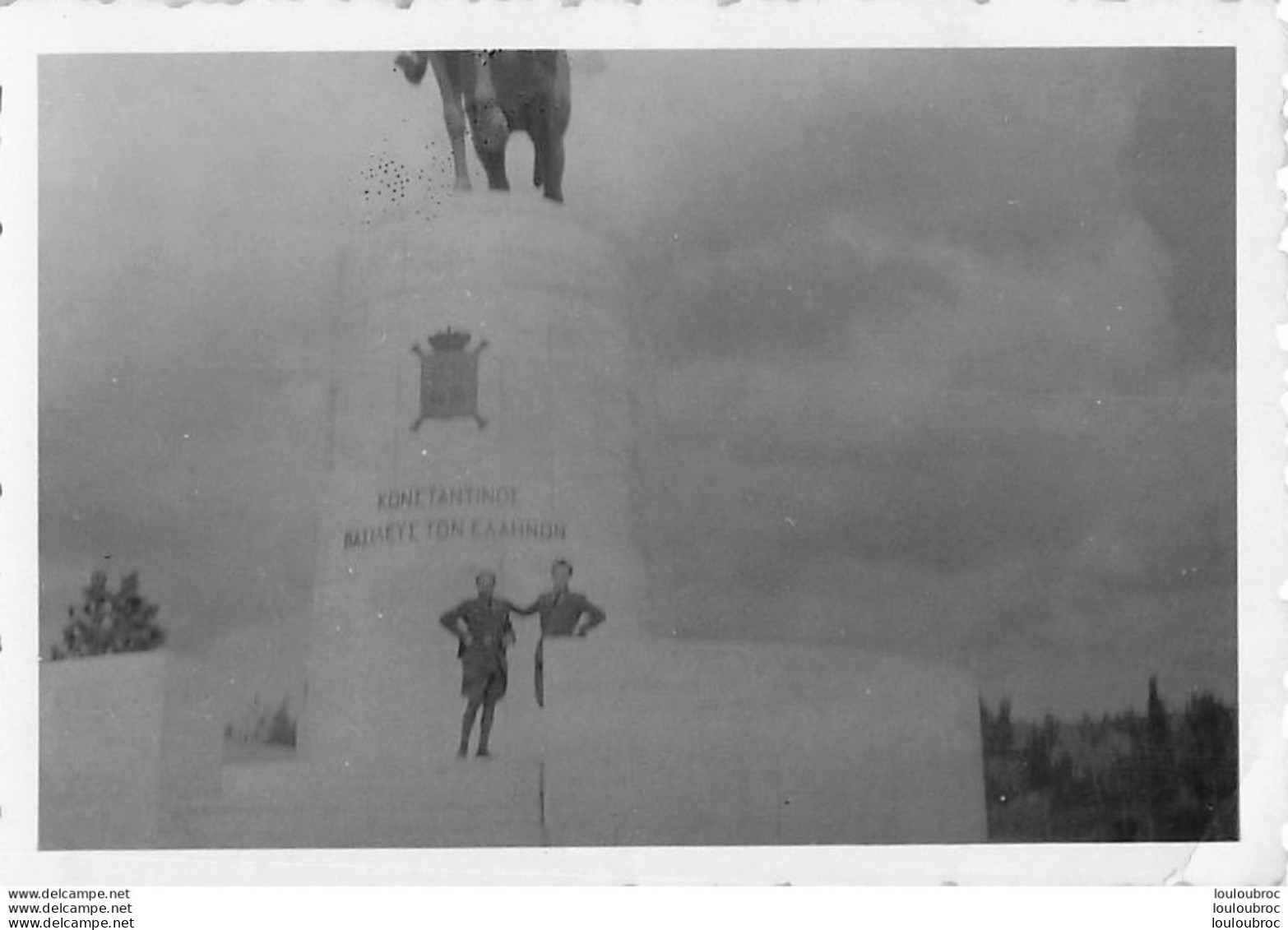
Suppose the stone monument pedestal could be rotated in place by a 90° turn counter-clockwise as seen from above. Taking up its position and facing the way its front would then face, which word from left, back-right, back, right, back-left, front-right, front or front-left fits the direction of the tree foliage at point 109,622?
back

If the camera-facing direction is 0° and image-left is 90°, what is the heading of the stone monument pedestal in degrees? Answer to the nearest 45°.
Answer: approximately 0°

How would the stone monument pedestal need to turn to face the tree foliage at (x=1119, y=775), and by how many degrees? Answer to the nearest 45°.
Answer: approximately 90° to its left
